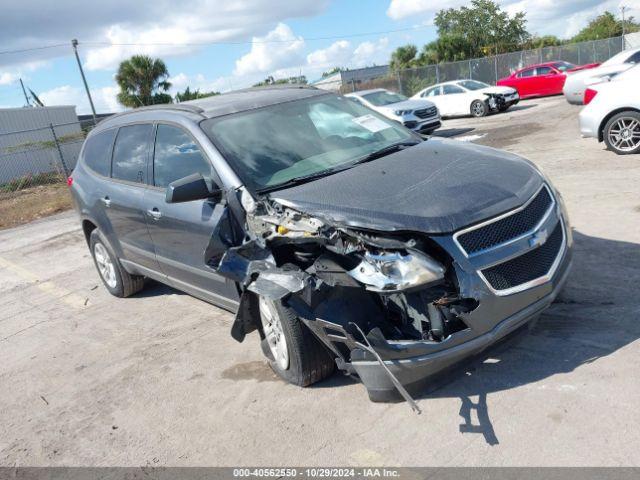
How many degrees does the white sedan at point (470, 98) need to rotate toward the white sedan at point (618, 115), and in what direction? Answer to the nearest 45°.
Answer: approximately 45° to its right

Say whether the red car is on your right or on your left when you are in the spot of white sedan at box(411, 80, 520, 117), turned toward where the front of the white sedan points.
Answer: on your left

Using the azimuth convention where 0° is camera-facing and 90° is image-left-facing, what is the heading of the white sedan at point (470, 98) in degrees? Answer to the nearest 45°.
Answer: approximately 315°

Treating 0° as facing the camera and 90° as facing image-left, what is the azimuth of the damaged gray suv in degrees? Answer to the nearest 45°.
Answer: approximately 315°

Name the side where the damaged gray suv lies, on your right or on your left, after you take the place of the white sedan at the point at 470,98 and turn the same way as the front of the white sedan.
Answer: on your right

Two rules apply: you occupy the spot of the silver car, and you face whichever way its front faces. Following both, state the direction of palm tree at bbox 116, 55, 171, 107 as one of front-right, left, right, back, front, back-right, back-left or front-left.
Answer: back

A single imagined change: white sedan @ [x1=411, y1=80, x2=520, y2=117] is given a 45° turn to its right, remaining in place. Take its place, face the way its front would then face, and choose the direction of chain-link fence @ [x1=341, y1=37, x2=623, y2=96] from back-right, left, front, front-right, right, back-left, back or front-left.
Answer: back
